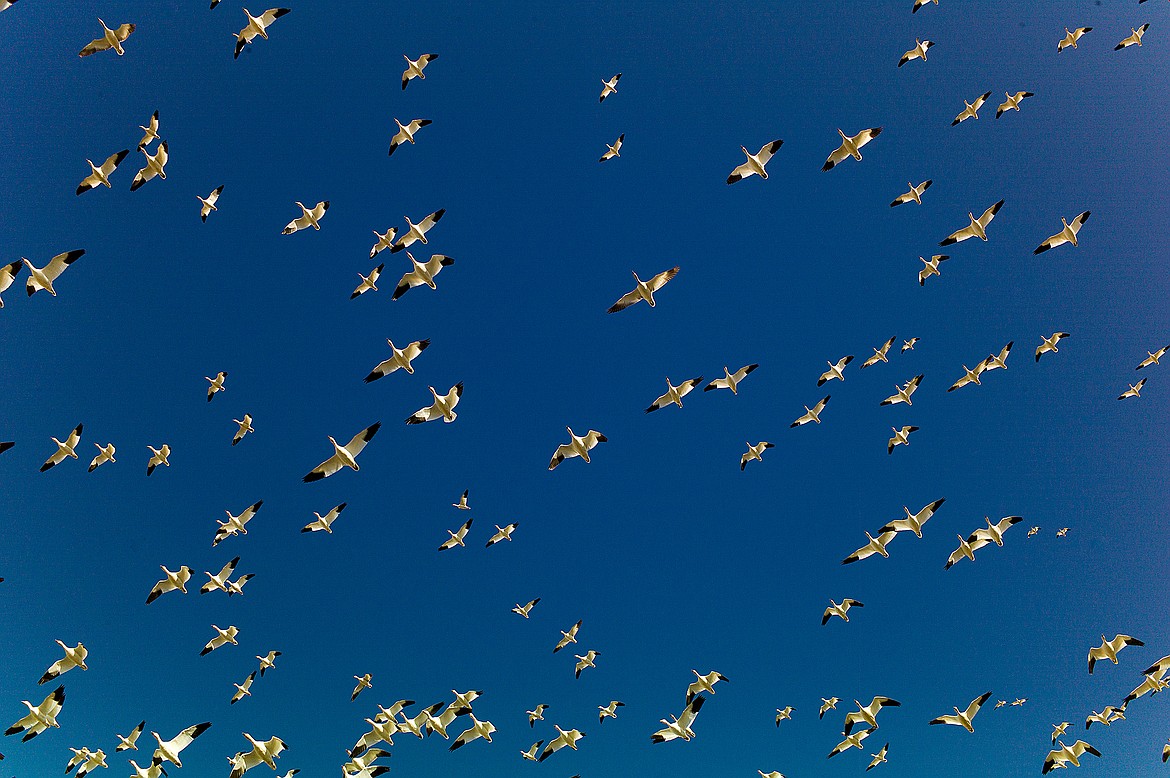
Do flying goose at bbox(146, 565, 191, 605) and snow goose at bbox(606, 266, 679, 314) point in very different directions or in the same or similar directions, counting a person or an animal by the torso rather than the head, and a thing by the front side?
same or similar directions

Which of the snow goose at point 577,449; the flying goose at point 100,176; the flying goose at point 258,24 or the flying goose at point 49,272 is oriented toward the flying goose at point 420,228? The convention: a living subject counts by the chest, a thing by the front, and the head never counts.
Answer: the snow goose

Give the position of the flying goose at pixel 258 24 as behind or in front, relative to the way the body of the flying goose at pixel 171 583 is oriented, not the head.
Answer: in front

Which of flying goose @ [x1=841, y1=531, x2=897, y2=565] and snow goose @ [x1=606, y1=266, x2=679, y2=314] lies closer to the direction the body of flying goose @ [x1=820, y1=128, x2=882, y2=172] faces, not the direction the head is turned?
the snow goose

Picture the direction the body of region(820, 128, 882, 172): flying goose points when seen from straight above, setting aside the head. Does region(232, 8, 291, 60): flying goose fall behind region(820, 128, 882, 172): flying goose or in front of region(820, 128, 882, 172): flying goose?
in front

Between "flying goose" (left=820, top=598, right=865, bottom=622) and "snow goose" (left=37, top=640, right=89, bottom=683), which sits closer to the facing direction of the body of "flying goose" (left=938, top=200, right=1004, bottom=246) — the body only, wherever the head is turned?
the snow goose
